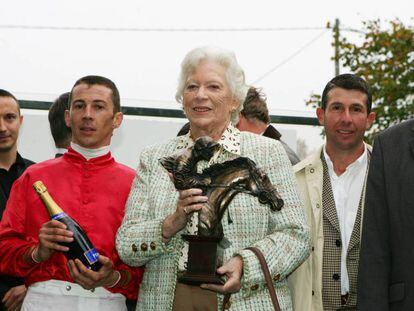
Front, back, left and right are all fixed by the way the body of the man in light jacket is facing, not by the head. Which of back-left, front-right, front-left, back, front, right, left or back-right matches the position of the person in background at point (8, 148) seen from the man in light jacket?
right

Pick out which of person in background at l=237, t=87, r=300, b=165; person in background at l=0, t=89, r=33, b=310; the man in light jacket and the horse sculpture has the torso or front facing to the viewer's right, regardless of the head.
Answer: the horse sculpture

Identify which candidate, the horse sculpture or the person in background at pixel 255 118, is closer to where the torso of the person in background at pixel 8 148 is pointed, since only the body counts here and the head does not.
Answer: the horse sculpture

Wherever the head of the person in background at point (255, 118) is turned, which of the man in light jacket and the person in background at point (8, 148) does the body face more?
the person in background

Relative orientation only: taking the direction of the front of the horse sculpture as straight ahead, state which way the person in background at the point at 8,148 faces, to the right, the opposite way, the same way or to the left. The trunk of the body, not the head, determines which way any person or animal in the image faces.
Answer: to the right

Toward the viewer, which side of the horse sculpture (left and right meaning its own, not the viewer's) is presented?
right

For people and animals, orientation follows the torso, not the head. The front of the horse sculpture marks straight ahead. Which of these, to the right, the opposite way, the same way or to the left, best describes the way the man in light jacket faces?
to the right

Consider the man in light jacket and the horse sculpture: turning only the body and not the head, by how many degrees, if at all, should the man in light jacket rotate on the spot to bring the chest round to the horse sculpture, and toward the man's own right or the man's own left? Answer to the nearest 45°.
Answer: approximately 45° to the man's own right

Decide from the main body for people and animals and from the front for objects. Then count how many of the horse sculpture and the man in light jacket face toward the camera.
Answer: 1
